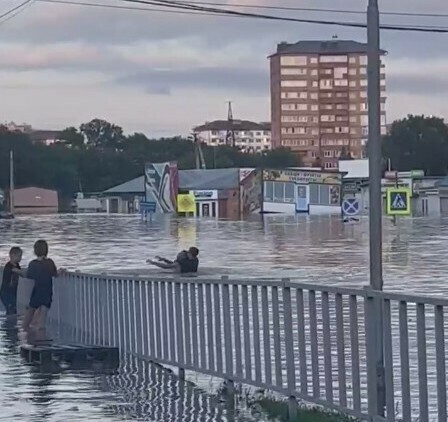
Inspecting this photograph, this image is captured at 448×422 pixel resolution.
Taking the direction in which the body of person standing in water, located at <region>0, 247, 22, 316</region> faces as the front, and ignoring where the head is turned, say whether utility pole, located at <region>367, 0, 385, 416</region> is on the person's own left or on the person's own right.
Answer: on the person's own right

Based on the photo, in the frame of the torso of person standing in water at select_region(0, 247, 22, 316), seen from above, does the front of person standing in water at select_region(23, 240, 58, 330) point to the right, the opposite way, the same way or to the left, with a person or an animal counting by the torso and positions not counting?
to the left

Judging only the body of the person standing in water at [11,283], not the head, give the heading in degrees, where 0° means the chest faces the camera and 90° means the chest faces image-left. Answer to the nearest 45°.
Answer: approximately 270°

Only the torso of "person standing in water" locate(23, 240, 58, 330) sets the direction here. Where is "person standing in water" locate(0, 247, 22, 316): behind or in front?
in front

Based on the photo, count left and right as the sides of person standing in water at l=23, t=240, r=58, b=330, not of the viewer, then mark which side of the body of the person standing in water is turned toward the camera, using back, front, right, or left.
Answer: back
